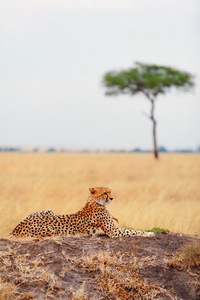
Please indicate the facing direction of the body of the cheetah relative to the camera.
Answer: to the viewer's right
